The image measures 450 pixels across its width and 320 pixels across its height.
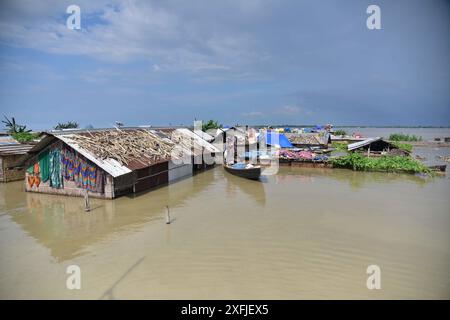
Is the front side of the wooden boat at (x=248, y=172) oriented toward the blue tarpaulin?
no
